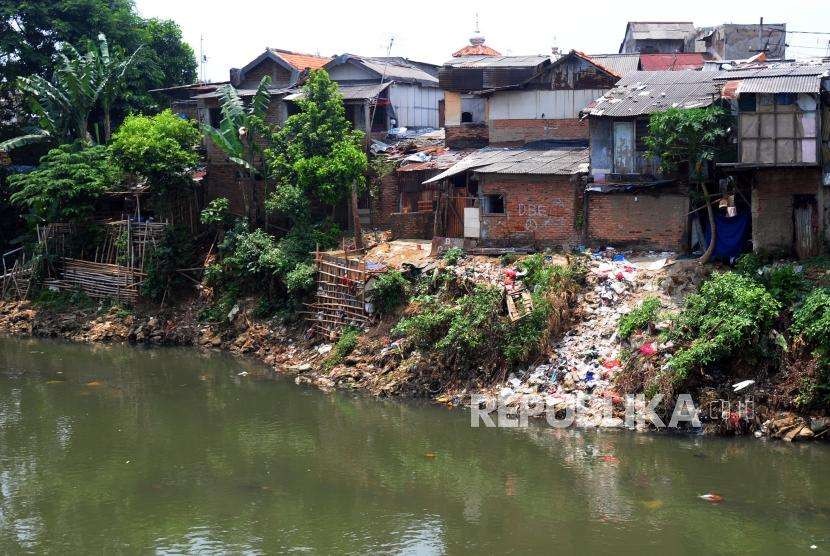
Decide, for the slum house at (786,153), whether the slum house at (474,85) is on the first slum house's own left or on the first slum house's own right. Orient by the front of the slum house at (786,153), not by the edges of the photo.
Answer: on the first slum house's own right

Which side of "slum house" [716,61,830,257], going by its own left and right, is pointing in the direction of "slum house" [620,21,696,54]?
back

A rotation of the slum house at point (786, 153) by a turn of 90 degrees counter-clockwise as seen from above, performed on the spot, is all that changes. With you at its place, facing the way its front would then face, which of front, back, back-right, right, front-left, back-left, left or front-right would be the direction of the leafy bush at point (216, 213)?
back

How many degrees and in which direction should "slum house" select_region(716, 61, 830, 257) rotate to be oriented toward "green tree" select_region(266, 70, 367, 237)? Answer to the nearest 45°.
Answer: approximately 90° to its right

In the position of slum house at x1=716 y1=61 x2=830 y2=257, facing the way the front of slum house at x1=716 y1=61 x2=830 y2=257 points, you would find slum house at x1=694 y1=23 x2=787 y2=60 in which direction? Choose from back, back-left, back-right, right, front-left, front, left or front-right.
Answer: back

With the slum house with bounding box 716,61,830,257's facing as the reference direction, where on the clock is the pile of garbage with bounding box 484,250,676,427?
The pile of garbage is roughly at 2 o'clock from the slum house.

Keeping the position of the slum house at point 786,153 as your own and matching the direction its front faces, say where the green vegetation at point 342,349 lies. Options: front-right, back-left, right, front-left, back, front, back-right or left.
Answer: right

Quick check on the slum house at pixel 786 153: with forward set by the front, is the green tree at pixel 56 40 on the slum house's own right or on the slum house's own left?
on the slum house's own right

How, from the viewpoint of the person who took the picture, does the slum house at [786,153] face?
facing the viewer

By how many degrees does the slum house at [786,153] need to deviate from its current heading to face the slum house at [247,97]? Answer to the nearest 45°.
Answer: approximately 90° to its right

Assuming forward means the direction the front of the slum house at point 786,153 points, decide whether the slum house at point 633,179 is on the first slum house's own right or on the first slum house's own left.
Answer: on the first slum house's own right

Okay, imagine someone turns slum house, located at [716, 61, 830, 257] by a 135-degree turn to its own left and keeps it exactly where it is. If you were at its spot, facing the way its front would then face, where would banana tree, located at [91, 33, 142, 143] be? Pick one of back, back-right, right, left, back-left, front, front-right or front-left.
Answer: back-left

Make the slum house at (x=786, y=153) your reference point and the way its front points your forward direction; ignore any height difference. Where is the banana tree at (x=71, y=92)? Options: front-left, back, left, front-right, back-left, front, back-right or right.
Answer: right

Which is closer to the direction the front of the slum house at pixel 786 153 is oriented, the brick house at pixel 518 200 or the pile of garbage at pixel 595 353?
the pile of garbage
